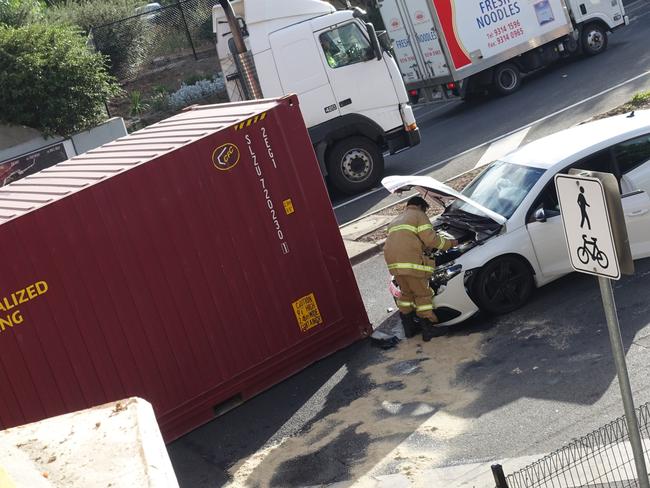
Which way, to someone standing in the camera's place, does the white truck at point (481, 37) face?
facing away from the viewer and to the right of the viewer

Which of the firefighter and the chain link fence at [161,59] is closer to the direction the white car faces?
the firefighter

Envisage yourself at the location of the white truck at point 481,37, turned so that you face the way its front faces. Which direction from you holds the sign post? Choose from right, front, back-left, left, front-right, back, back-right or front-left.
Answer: back-right

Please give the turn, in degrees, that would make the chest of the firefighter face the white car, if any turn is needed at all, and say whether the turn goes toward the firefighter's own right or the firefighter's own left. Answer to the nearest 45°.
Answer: approximately 45° to the firefighter's own right

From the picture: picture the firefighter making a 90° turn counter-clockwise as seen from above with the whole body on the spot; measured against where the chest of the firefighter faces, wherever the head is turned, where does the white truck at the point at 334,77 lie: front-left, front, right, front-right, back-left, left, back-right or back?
front-right

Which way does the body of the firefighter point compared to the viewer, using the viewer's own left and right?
facing away from the viewer and to the right of the viewer

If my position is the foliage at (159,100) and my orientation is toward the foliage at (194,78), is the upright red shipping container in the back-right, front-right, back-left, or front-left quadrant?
back-right

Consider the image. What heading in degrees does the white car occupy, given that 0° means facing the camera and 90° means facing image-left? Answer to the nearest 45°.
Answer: approximately 45°

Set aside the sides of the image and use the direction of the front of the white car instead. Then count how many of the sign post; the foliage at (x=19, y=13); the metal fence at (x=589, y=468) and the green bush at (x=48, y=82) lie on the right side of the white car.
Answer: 2

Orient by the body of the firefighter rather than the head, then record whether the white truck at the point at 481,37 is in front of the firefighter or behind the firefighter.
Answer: in front
